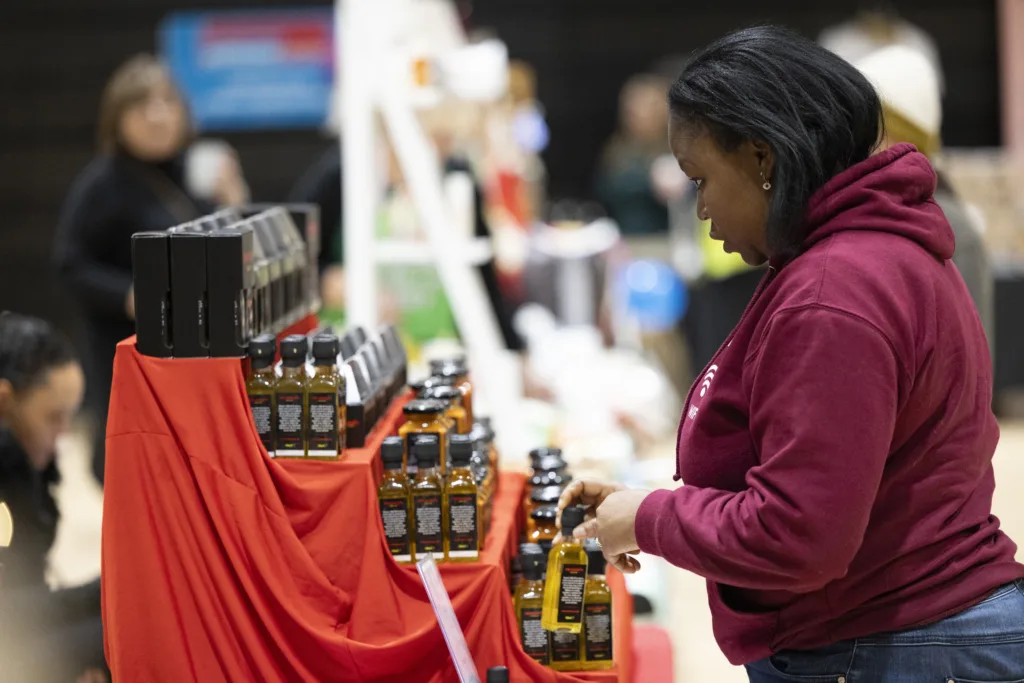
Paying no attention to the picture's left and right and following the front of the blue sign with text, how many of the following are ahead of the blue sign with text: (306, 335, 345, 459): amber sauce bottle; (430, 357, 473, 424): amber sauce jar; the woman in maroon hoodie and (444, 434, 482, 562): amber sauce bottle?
4

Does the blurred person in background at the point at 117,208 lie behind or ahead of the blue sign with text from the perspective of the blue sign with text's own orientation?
ahead

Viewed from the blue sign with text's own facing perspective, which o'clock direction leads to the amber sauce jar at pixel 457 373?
The amber sauce jar is roughly at 12 o'clock from the blue sign with text.

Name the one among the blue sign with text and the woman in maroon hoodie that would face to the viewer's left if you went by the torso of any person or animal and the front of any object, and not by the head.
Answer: the woman in maroon hoodie

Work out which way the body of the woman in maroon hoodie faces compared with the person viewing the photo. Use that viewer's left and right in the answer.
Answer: facing to the left of the viewer

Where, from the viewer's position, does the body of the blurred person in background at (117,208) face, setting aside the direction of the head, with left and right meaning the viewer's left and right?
facing the viewer and to the right of the viewer

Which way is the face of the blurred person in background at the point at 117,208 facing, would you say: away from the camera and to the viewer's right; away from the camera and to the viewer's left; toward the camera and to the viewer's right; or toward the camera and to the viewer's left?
toward the camera and to the viewer's right

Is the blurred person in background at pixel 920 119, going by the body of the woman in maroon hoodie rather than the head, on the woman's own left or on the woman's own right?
on the woman's own right

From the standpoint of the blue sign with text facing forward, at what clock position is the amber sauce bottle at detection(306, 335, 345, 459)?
The amber sauce bottle is roughly at 12 o'clock from the blue sign with text.

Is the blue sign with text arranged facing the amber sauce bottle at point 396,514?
yes

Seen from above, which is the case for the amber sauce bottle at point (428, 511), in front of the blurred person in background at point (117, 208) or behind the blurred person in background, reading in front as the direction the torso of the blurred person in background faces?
in front

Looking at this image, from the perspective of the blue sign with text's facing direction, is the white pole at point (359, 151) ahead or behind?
ahead

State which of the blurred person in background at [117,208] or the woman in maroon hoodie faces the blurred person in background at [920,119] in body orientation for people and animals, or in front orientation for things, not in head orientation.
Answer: the blurred person in background at [117,208]
